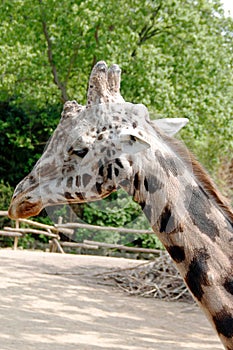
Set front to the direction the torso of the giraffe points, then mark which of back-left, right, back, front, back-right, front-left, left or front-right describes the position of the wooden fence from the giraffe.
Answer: right

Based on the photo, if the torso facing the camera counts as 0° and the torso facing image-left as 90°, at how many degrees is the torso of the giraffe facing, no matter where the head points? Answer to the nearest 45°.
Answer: approximately 90°
